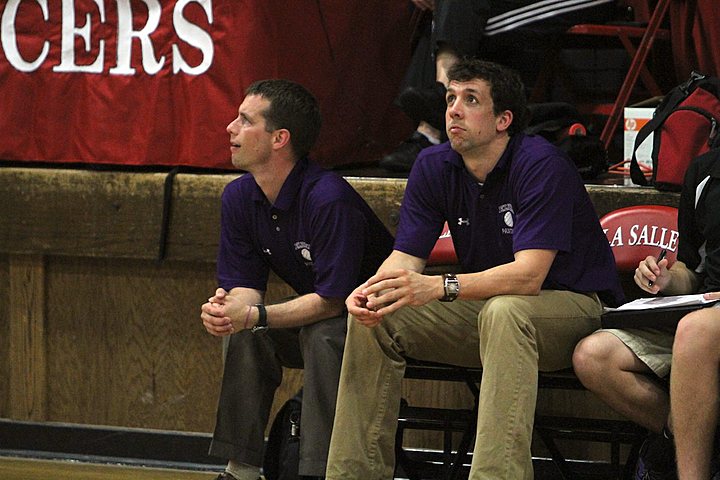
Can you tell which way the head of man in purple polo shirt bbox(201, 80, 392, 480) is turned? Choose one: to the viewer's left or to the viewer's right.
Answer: to the viewer's left

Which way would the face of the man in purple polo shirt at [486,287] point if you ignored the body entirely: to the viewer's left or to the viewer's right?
to the viewer's left

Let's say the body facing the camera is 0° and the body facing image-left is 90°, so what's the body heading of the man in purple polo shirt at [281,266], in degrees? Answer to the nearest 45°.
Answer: approximately 45°

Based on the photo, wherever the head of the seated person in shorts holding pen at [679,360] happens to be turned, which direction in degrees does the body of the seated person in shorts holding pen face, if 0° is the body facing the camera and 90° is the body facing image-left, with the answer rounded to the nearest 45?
approximately 45°

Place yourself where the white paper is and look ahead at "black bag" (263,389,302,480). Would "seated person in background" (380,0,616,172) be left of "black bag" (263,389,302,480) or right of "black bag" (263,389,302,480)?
right

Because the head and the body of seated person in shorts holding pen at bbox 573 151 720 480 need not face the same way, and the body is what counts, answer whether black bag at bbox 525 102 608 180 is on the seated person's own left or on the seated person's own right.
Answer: on the seated person's own right

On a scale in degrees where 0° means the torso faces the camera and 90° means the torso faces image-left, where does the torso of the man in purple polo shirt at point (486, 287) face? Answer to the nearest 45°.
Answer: approximately 45°

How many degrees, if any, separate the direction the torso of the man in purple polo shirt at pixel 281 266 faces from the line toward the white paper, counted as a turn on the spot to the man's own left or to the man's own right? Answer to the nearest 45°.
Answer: approximately 90° to the man's own left

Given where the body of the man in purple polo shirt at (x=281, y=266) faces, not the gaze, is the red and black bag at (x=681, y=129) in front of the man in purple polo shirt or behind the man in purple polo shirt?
behind
